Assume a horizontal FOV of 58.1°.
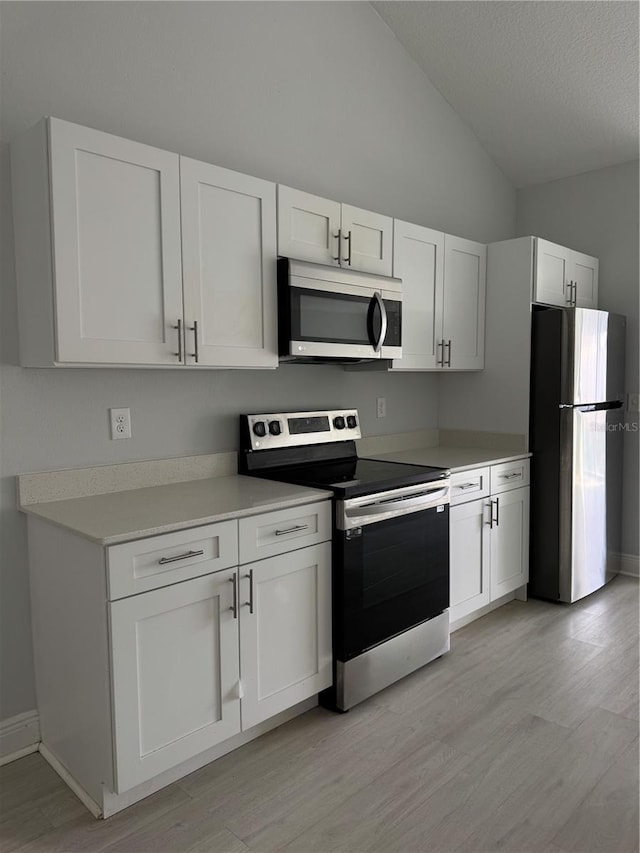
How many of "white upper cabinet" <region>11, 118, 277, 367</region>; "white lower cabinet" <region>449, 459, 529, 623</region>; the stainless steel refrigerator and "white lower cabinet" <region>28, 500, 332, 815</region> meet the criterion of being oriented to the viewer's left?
0

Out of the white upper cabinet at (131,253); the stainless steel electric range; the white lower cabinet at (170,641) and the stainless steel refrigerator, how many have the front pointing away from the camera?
0

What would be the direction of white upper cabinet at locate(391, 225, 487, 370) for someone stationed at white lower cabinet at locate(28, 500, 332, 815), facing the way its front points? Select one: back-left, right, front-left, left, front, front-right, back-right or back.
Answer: left

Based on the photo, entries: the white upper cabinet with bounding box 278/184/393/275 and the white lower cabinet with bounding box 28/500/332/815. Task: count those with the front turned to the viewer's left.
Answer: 0

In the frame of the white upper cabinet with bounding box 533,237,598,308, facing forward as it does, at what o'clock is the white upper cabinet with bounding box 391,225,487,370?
the white upper cabinet with bounding box 391,225,487,370 is roughly at 3 o'clock from the white upper cabinet with bounding box 533,237,598,308.

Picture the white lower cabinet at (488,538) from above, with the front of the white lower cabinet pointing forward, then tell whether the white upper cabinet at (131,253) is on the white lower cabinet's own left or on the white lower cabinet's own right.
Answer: on the white lower cabinet's own right

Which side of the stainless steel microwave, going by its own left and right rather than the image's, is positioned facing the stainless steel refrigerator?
left

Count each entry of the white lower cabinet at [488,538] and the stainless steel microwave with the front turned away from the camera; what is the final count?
0

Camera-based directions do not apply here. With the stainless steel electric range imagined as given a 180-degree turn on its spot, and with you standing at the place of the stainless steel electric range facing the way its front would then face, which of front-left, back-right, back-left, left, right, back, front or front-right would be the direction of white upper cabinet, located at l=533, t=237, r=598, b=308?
right

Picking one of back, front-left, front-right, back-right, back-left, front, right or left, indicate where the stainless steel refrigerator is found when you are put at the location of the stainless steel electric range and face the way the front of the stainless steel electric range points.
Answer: left

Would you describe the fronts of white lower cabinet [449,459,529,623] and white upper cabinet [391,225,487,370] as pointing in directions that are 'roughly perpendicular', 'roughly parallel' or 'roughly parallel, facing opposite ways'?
roughly parallel
